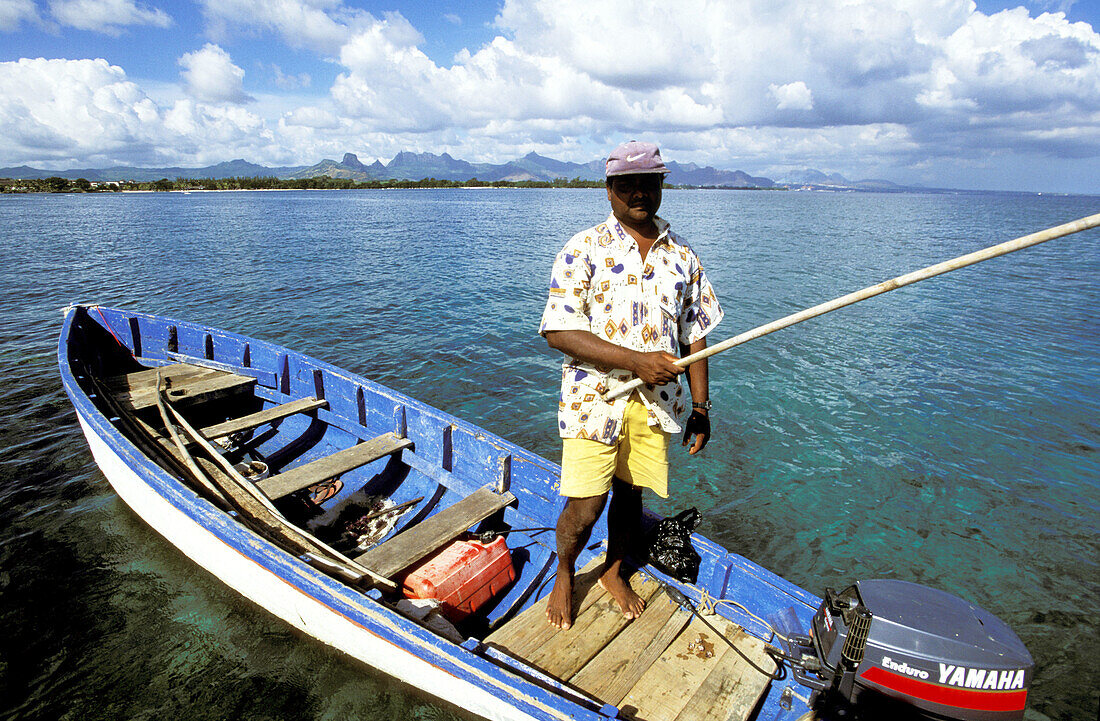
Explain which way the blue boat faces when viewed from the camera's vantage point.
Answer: facing away from the viewer and to the left of the viewer
